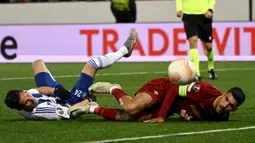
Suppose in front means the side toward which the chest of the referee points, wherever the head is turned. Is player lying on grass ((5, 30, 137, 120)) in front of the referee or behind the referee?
in front

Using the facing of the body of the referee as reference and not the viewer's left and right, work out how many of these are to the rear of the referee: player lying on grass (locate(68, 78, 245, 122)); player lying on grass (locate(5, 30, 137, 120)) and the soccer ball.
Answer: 0

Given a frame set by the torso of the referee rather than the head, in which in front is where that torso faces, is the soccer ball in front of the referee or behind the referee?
in front

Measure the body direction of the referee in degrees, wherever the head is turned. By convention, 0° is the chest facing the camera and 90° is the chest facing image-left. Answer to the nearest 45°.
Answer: approximately 0°
